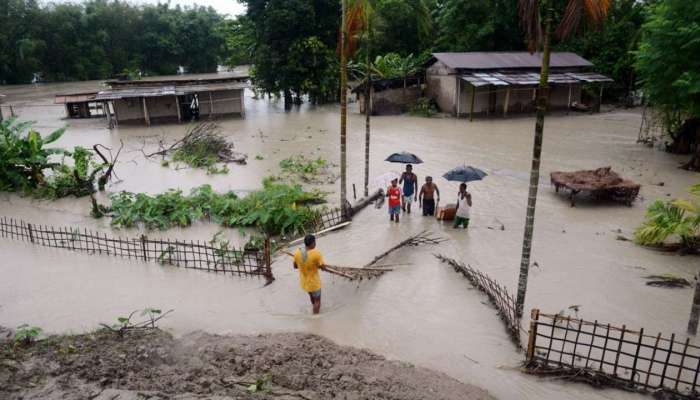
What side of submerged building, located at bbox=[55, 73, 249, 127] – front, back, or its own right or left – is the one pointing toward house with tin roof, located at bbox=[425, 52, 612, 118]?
left

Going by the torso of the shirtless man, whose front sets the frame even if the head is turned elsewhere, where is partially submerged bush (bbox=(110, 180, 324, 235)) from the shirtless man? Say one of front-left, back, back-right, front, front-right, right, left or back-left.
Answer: right

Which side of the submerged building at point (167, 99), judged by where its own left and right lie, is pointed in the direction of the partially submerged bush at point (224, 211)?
front

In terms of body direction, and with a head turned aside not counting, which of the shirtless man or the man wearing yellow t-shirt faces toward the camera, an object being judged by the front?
the shirtless man

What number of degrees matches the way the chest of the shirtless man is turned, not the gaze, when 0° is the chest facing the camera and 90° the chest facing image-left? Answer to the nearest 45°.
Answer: approximately 0°

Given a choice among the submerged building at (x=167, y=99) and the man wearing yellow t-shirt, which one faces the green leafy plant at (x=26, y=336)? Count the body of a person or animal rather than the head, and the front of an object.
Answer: the submerged building

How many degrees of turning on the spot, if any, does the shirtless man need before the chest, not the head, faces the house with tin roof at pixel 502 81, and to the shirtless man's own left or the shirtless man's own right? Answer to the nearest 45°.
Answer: approximately 180°

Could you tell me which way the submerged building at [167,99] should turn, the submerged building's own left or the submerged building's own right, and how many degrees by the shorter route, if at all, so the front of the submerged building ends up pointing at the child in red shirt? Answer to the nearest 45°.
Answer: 0° — it already faces them

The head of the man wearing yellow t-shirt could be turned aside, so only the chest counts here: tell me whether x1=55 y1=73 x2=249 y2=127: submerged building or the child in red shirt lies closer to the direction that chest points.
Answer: the child in red shirt

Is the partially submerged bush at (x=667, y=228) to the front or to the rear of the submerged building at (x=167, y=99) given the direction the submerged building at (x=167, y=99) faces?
to the front

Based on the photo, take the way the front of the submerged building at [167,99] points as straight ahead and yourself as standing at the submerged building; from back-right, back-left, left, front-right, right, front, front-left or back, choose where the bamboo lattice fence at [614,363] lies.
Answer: front

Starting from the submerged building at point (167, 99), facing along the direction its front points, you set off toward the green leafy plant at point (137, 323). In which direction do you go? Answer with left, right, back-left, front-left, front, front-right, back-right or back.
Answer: front

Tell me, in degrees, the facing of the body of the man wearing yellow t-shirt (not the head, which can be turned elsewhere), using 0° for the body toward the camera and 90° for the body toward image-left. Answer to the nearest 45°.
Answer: approximately 225°

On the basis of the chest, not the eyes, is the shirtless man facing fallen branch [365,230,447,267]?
yes

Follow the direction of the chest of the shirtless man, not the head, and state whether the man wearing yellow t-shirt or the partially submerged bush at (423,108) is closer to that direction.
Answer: the man wearing yellow t-shirt

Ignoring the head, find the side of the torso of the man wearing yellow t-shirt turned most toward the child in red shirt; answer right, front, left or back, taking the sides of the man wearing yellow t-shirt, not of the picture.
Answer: front

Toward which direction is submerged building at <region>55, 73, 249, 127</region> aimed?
toward the camera

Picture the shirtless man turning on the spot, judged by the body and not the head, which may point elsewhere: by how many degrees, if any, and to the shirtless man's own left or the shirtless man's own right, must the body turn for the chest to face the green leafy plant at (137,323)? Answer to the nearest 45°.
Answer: approximately 45° to the shirtless man's own right
